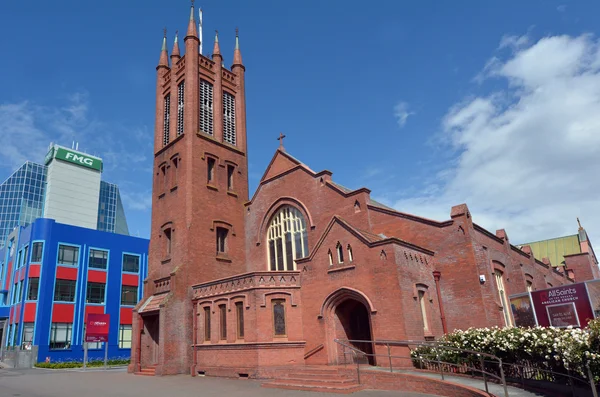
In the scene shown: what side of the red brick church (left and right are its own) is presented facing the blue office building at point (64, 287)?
right

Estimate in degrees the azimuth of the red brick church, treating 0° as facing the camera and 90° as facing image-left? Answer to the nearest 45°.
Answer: approximately 45°

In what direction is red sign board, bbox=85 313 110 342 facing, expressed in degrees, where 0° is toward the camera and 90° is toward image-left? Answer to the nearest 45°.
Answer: approximately 0°

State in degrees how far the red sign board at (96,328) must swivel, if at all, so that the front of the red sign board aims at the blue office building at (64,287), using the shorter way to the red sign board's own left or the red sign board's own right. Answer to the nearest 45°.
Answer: approximately 180°

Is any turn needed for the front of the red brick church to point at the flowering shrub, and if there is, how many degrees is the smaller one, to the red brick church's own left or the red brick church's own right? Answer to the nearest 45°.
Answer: approximately 90° to the red brick church's own left

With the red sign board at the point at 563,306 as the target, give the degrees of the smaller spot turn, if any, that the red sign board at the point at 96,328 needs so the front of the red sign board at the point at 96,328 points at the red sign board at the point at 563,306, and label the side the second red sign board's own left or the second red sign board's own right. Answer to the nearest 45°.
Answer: approximately 45° to the second red sign board's own left
